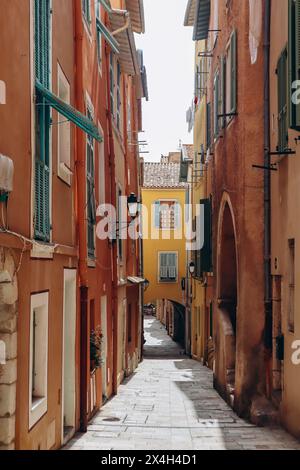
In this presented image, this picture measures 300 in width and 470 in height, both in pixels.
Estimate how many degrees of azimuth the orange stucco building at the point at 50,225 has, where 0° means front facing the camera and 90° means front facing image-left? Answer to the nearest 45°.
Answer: approximately 270°
